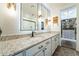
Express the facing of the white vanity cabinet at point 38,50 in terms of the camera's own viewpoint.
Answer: facing the viewer and to the right of the viewer
